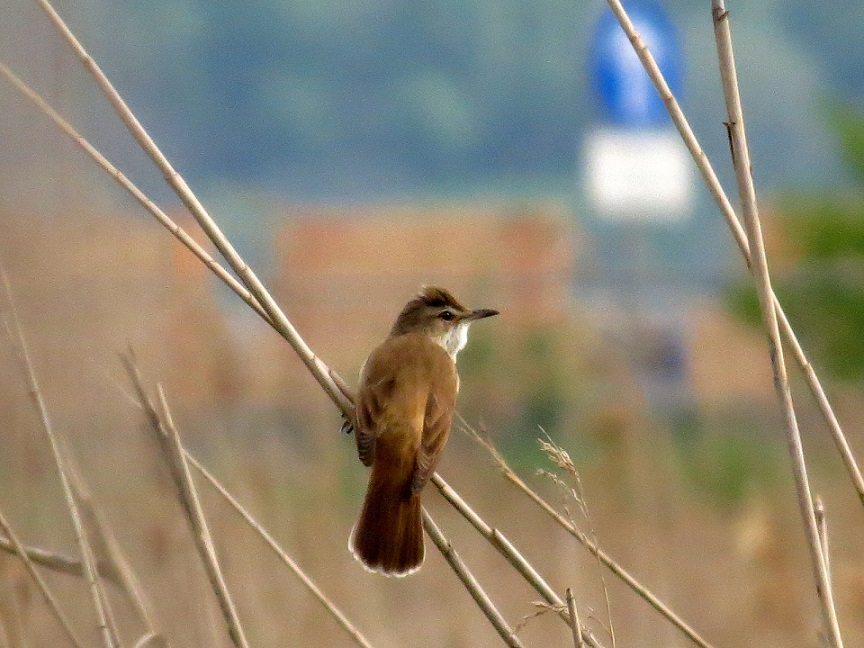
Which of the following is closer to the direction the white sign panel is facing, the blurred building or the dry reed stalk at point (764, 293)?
the dry reed stalk

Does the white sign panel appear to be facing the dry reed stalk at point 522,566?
yes

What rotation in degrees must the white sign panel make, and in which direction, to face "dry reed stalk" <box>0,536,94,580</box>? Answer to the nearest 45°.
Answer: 0° — it already faces it

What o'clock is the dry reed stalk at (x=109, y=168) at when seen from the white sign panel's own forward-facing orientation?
The dry reed stalk is roughly at 12 o'clock from the white sign panel.

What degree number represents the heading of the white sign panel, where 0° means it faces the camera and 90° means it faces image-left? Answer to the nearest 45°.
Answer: approximately 0°

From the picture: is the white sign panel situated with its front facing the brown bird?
yes

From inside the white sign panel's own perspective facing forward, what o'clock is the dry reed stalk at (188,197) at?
The dry reed stalk is roughly at 12 o'clock from the white sign panel.

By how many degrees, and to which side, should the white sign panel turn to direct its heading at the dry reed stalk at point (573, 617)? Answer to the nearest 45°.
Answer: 0° — it already faces it

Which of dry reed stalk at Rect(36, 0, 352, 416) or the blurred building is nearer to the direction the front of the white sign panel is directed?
the dry reed stalk

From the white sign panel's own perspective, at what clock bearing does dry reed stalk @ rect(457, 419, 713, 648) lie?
The dry reed stalk is roughly at 12 o'clock from the white sign panel.
